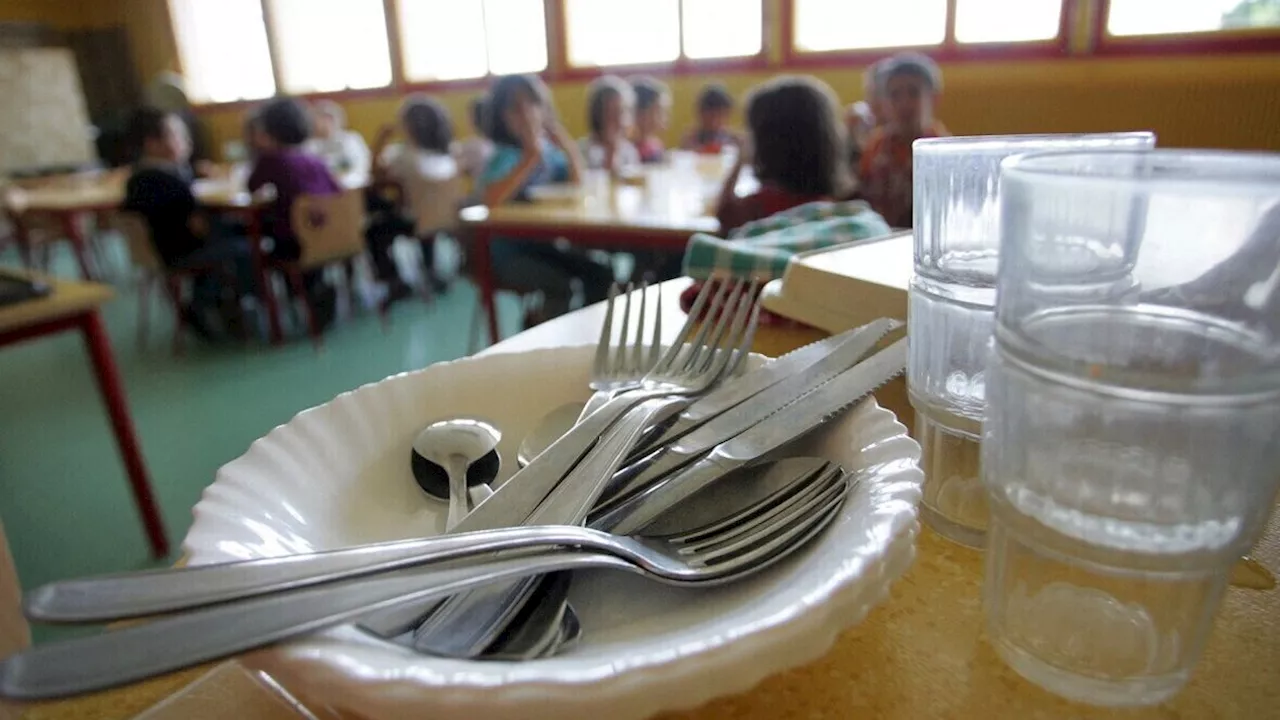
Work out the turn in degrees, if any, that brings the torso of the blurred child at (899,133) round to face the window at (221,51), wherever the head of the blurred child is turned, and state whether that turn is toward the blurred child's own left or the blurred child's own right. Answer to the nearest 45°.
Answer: approximately 135° to the blurred child's own right

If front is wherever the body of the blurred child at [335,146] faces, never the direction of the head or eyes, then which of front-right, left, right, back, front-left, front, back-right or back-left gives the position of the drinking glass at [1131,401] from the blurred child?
front-left

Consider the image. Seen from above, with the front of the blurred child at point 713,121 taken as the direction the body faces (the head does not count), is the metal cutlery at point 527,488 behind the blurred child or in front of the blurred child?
in front

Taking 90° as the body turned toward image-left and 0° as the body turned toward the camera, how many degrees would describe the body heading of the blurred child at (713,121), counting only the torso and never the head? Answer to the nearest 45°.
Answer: approximately 0°

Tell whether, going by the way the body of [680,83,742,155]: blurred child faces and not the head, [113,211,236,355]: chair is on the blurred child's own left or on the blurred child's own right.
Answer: on the blurred child's own right

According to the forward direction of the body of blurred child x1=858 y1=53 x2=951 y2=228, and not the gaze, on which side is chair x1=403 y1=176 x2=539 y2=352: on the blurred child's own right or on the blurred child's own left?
on the blurred child's own right

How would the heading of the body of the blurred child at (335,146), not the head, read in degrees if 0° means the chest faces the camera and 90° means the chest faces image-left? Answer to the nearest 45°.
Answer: approximately 45°

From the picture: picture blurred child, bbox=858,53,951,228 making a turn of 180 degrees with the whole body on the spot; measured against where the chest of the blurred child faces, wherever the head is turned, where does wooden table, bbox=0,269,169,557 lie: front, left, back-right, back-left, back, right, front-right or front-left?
back-left

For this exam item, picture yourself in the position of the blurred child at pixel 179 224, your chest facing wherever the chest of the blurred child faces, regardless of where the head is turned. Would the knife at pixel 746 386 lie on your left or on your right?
on your right

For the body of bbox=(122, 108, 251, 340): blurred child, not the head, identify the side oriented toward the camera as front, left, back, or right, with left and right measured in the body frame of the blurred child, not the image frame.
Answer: right

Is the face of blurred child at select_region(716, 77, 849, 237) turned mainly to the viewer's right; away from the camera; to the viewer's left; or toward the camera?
away from the camera

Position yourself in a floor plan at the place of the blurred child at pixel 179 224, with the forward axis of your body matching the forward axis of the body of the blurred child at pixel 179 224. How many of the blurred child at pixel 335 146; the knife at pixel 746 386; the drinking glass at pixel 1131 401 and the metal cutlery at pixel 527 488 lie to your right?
3
